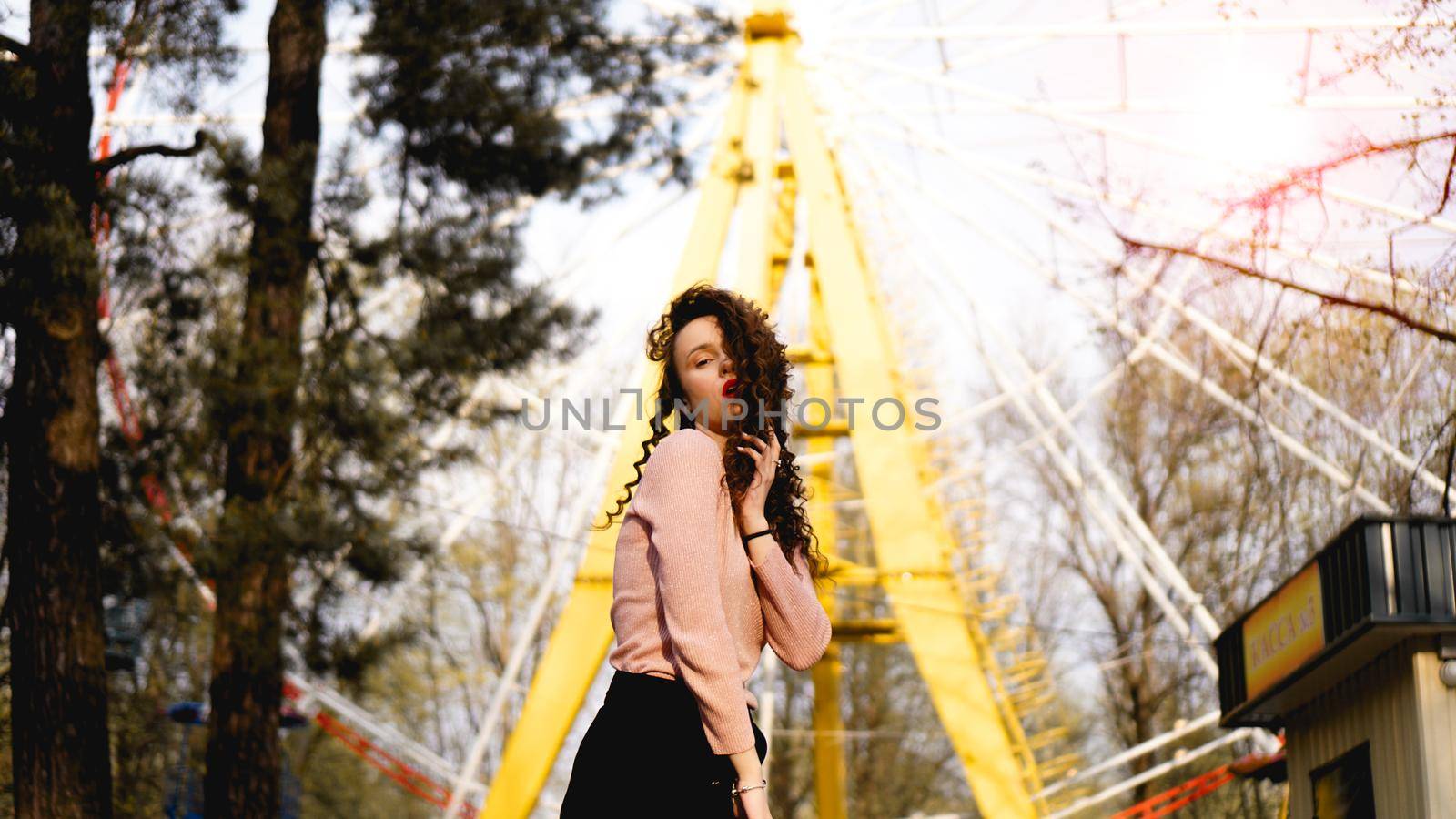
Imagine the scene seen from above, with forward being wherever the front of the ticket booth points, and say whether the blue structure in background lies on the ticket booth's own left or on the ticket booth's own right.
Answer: on the ticket booth's own right

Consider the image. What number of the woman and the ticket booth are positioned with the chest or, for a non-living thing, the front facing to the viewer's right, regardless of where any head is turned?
1

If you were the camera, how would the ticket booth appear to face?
facing the viewer and to the left of the viewer

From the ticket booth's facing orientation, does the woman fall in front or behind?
in front

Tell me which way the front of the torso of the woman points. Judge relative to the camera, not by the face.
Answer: to the viewer's right

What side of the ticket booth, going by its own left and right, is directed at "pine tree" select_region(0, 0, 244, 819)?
front
